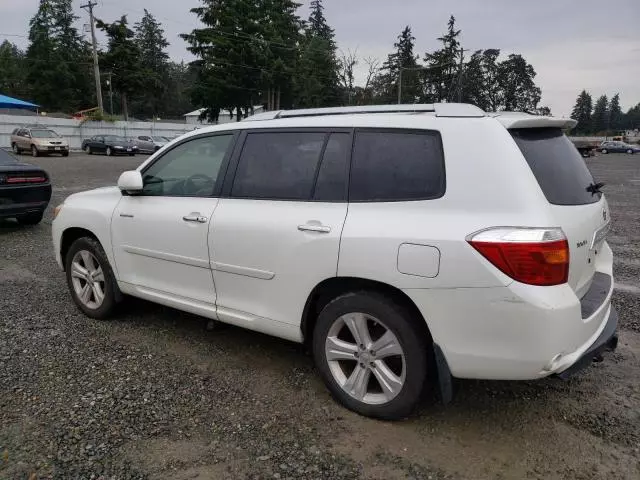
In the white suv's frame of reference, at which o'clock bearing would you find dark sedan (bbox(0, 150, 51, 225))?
The dark sedan is roughly at 12 o'clock from the white suv.

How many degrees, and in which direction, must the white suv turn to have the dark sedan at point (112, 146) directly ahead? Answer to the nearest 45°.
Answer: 0° — it already faces it

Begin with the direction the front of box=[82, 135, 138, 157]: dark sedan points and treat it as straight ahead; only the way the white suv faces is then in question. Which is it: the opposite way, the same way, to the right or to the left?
the opposite way

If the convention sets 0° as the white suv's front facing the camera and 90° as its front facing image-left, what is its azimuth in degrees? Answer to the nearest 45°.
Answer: approximately 135°

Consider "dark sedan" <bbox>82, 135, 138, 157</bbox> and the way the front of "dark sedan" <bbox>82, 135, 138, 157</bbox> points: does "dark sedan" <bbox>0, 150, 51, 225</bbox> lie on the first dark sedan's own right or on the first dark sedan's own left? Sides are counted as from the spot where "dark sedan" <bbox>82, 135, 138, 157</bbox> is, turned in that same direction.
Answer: on the first dark sedan's own right
